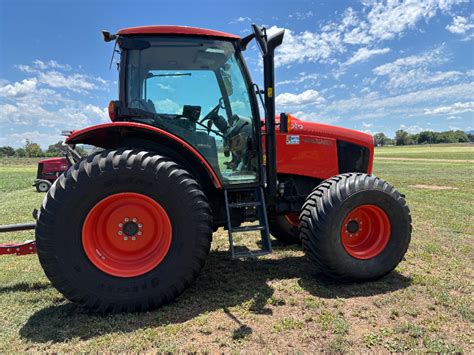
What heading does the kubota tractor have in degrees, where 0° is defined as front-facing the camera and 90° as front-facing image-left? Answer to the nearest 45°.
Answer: approximately 270°
